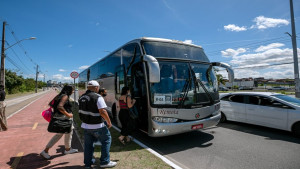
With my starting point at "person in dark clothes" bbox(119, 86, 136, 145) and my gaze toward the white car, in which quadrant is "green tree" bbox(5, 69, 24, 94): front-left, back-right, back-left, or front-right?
back-left

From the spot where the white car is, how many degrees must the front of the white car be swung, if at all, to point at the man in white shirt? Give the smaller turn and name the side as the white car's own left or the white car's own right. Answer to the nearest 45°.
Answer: approximately 90° to the white car's own right

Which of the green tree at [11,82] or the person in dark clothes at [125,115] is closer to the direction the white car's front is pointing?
the person in dark clothes

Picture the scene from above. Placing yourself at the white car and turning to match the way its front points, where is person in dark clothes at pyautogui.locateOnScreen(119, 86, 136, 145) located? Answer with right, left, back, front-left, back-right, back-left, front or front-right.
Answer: right
